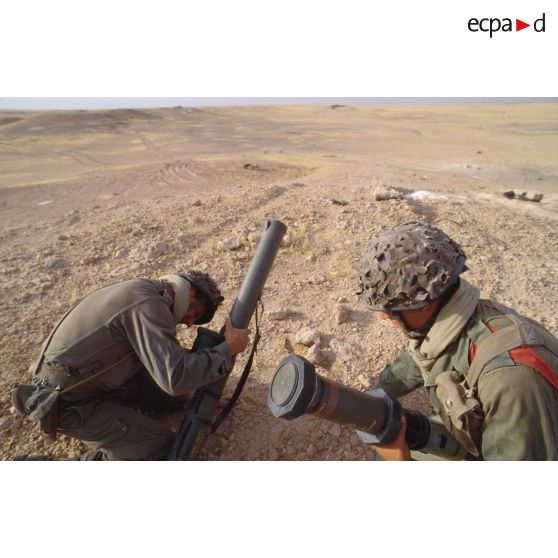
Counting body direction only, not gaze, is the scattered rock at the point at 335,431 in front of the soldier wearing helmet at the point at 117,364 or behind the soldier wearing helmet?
in front

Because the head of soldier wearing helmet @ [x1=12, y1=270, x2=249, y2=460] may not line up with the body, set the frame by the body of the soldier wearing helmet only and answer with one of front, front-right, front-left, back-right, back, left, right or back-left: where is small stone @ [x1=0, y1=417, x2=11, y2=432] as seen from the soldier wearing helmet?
back-left

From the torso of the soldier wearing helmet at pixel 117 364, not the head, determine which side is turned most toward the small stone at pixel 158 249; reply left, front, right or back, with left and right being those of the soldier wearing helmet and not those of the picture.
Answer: left

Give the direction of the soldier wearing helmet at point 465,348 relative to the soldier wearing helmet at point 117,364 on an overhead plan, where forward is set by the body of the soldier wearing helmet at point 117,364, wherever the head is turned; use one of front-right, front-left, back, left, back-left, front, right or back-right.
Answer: front-right

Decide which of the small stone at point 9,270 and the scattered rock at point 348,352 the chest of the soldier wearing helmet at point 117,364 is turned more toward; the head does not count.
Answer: the scattered rock

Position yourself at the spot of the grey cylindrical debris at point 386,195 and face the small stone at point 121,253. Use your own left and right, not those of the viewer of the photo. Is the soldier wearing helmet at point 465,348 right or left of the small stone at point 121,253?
left

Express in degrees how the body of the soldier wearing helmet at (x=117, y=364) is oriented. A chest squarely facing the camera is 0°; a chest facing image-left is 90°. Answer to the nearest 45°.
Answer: approximately 270°

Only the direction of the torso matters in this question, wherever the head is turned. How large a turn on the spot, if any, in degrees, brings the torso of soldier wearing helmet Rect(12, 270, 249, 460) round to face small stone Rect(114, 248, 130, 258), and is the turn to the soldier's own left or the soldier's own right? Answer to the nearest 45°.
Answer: approximately 90° to the soldier's own left
